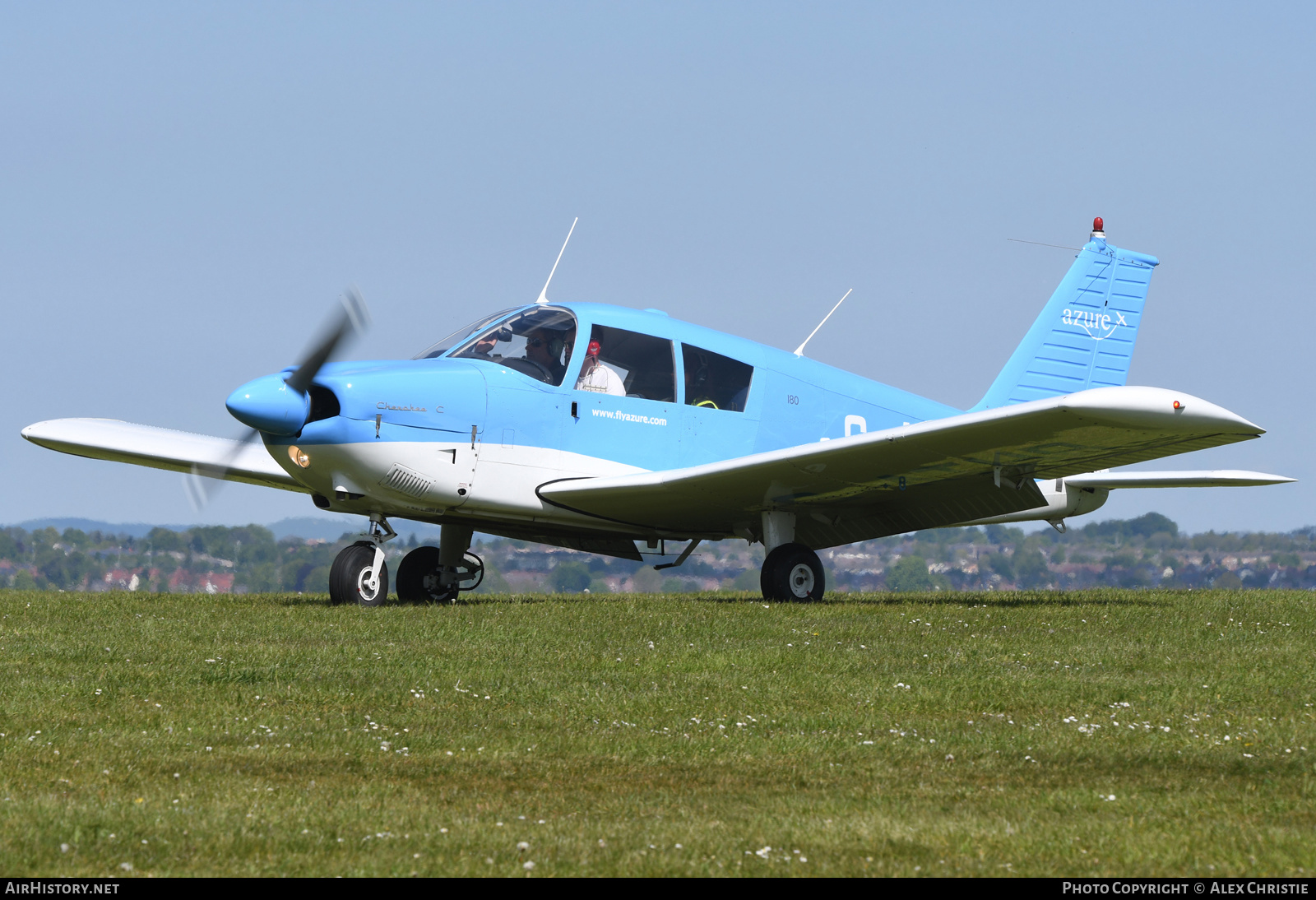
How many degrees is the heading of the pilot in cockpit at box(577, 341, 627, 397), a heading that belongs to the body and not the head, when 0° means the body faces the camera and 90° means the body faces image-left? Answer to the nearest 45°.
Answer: approximately 45°

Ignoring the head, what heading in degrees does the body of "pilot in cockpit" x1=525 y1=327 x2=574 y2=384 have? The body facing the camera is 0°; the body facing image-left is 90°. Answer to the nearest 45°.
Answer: approximately 45°
